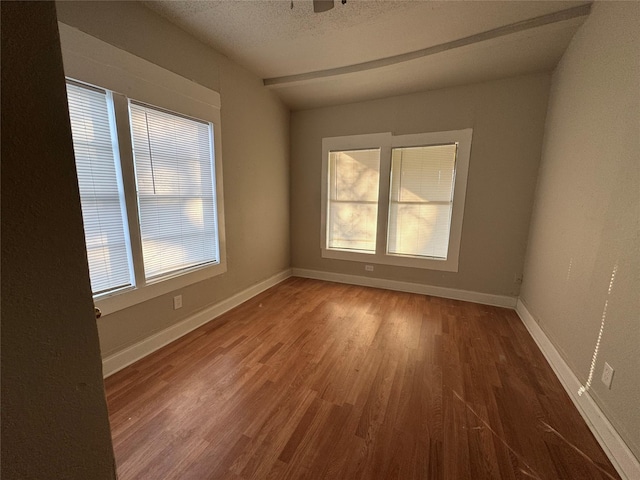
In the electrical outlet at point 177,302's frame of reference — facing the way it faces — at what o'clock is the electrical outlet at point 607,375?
the electrical outlet at point 607,375 is roughly at 12 o'clock from the electrical outlet at point 177,302.

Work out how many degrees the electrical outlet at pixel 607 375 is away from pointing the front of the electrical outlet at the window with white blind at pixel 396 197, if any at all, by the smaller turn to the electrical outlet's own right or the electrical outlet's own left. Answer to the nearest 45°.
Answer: approximately 90° to the electrical outlet's own right

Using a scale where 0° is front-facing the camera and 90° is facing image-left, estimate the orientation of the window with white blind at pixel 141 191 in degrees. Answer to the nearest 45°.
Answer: approximately 315°

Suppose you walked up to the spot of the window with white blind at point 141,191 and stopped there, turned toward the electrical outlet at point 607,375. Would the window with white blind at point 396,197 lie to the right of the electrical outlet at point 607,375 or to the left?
left

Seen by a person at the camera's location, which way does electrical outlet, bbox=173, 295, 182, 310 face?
facing the viewer and to the right of the viewer

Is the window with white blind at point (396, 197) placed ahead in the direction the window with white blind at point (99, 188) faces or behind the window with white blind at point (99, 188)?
ahead

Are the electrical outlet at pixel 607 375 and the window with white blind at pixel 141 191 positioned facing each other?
yes

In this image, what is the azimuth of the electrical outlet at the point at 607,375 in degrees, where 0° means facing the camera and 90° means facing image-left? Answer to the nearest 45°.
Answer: approximately 45°

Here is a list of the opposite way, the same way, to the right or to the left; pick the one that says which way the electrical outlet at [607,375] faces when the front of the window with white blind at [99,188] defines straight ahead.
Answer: the opposite way

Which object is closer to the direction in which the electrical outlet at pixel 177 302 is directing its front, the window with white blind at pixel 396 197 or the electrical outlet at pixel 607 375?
the electrical outlet

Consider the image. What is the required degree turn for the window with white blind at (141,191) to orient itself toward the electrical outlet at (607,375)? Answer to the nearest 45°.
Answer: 0° — it already faces it

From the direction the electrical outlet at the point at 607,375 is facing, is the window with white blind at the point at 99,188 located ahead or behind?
ahead
